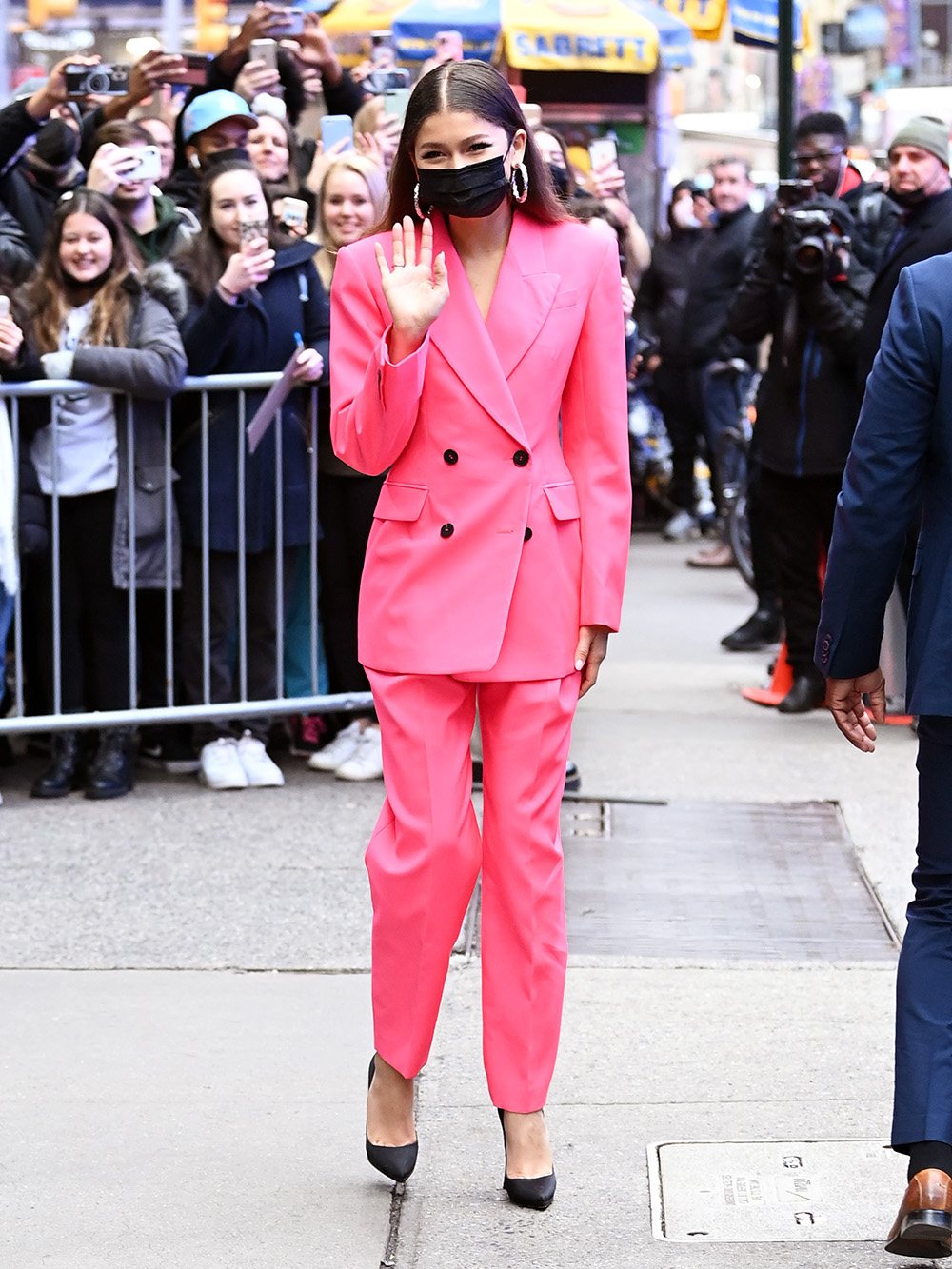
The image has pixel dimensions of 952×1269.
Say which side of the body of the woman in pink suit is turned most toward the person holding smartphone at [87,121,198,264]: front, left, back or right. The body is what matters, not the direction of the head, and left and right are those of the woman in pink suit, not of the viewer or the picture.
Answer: back

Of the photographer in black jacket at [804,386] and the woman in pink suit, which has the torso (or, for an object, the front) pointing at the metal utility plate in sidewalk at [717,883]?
the photographer in black jacket

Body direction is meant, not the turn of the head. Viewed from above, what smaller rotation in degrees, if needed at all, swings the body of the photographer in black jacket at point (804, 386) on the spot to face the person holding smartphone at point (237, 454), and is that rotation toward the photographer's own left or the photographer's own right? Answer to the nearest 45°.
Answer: approximately 45° to the photographer's own right

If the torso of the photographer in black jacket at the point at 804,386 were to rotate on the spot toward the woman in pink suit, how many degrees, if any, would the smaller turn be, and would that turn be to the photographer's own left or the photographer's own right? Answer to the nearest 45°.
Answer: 0° — they already face them

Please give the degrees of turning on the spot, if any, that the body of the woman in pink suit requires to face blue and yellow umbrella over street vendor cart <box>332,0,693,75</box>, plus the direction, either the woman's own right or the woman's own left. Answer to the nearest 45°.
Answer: approximately 180°

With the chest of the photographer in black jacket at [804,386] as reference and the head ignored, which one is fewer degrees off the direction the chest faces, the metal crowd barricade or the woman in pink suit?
the woman in pink suit

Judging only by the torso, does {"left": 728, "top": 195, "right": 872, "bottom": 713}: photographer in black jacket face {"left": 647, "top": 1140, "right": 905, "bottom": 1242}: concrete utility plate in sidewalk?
yes

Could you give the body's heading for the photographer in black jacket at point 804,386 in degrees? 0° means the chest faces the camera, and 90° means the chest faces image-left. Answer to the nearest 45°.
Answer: approximately 0°
